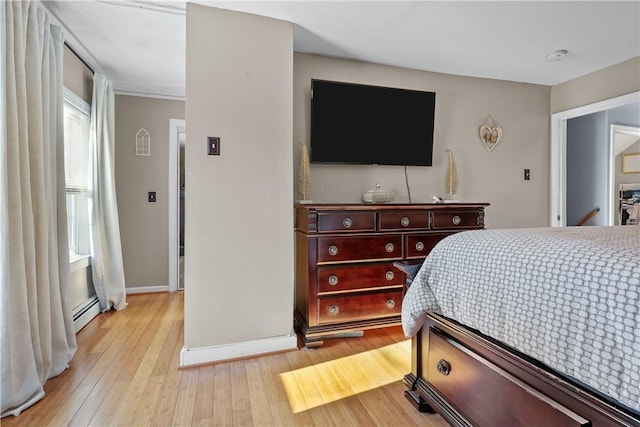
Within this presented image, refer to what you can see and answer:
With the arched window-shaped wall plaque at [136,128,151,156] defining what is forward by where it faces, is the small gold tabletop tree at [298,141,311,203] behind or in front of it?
in front

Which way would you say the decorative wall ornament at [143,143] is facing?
toward the camera

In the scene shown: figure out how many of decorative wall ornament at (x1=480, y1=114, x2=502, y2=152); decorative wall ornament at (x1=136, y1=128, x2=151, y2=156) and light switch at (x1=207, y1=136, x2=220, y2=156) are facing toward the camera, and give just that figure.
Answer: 3

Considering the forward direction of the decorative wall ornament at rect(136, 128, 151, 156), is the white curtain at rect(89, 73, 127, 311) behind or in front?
in front

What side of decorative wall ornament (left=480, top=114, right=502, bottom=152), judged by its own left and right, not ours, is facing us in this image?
front

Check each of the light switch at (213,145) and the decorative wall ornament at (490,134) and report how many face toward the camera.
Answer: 2

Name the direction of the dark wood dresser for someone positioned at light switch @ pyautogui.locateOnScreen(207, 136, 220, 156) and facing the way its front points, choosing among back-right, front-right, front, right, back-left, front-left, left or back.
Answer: left

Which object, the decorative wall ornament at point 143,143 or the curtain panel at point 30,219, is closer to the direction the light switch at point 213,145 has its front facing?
the curtain panel
